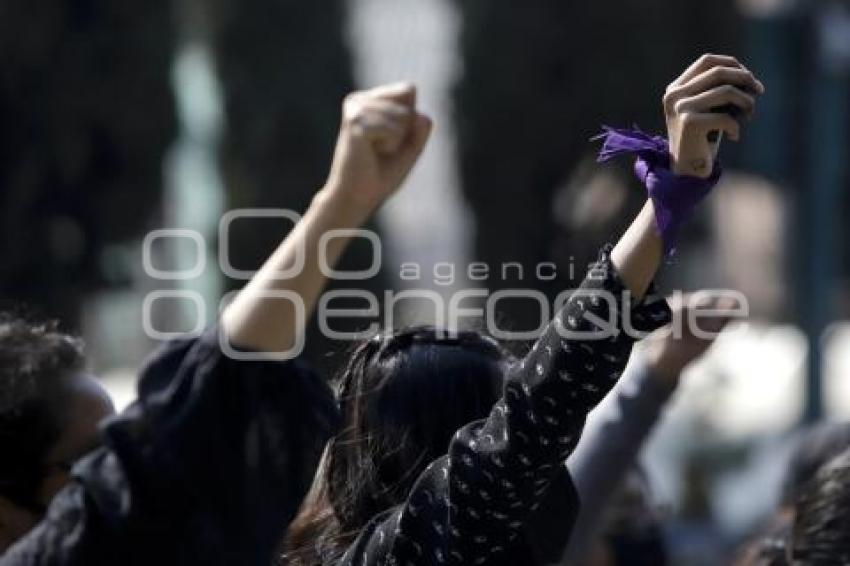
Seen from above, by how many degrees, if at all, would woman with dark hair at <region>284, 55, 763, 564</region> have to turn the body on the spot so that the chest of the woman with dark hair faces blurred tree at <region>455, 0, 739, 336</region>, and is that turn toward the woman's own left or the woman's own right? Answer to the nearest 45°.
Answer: approximately 45° to the woman's own left

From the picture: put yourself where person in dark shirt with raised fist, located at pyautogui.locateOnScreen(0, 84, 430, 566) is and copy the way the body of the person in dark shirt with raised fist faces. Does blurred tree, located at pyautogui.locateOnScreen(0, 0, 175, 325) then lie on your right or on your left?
on your left

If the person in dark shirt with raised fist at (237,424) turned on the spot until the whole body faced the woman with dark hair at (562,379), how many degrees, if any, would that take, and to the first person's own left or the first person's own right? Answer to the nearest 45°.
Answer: approximately 45° to the first person's own right

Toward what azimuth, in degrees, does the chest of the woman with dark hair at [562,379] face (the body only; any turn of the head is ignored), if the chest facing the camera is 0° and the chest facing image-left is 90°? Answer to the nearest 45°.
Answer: approximately 225°

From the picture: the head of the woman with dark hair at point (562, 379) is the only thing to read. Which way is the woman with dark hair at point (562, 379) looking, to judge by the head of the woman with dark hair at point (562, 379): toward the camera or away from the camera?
away from the camera

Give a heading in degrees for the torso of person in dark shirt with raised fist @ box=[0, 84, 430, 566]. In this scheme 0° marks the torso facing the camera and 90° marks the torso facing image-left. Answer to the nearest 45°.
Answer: approximately 225°

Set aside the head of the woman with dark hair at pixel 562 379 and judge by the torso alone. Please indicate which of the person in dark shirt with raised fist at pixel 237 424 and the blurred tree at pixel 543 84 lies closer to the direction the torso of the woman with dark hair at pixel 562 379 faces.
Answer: the blurred tree
